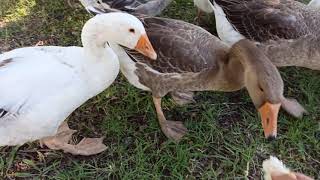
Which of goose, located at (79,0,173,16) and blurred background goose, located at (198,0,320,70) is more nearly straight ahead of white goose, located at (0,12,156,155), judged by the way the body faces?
the blurred background goose

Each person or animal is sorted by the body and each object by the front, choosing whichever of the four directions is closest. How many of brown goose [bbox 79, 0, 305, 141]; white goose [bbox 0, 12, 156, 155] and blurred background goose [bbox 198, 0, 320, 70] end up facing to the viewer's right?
3

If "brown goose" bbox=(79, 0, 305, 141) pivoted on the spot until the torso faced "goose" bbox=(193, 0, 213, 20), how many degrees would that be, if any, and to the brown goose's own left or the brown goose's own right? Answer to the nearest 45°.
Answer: approximately 90° to the brown goose's own left

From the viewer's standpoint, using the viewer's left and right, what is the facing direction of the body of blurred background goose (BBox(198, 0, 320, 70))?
facing to the right of the viewer

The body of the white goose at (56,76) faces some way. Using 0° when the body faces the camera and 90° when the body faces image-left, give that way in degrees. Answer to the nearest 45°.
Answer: approximately 270°

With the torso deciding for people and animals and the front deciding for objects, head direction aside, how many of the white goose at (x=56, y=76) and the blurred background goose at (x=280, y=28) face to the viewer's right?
2

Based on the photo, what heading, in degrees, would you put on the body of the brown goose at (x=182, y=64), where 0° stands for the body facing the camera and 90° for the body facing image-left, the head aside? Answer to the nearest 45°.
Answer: approximately 270°

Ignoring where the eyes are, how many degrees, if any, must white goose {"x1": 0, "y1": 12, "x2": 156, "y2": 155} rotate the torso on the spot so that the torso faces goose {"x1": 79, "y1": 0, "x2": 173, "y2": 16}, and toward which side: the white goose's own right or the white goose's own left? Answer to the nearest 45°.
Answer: approximately 45° to the white goose's own left

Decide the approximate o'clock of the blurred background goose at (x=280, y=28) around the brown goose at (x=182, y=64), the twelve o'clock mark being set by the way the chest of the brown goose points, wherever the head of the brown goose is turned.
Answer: The blurred background goose is roughly at 11 o'clock from the brown goose.

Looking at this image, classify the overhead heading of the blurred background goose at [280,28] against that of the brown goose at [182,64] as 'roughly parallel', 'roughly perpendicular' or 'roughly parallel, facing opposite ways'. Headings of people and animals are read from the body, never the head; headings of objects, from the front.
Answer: roughly parallel

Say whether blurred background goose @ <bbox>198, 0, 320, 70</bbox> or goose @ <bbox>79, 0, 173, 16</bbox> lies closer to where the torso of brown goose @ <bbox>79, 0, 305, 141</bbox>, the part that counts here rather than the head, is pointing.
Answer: the blurred background goose

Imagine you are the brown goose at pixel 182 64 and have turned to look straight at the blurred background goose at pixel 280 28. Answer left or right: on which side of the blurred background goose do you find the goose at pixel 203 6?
left
